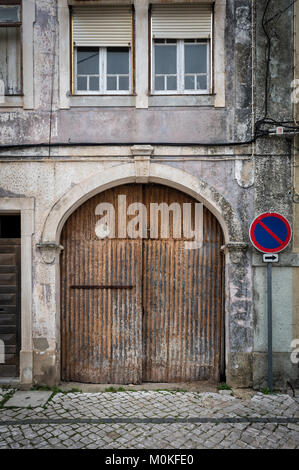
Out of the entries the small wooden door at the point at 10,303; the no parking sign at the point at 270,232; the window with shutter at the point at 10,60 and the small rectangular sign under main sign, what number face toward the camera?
4

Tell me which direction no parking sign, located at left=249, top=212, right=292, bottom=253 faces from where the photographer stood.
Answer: facing the viewer

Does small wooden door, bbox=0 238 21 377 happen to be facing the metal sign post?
no

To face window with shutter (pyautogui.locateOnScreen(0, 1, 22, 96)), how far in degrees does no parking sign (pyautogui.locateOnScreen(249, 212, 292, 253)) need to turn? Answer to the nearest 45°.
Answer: approximately 90° to its right

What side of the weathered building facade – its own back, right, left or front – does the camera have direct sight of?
front

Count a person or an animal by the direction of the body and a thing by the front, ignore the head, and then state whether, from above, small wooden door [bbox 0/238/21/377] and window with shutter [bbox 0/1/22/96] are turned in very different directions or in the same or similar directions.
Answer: same or similar directions

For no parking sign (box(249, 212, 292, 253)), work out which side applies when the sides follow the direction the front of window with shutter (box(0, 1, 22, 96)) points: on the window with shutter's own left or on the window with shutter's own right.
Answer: on the window with shutter's own left

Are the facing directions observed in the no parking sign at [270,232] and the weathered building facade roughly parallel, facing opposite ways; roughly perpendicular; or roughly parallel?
roughly parallel

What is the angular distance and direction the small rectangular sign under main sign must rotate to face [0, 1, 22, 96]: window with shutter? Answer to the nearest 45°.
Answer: approximately 90° to its right

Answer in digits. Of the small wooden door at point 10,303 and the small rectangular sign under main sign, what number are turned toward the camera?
2
